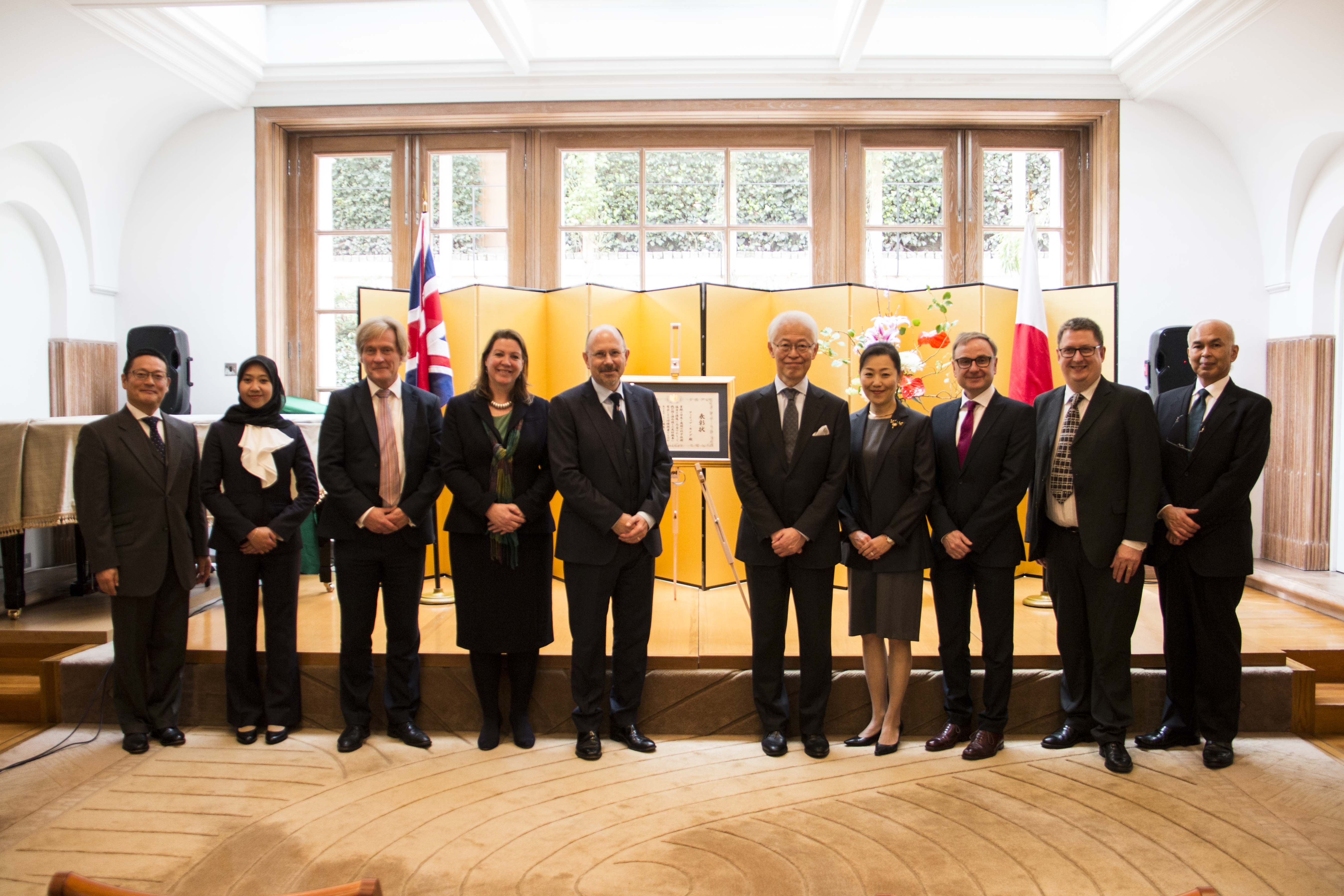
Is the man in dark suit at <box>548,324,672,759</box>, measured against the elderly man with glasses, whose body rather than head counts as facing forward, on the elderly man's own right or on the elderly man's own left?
on the elderly man's own right

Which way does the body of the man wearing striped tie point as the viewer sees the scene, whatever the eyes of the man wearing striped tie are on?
toward the camera

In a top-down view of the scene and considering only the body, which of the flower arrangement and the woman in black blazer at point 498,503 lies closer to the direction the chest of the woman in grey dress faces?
the woman in black blazer

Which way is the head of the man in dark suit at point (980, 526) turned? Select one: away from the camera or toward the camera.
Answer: toward the camera

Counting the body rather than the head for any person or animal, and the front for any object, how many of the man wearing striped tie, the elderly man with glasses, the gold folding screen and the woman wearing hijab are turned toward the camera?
4

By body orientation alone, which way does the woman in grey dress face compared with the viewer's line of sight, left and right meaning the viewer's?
facing the viewer and to the left of the viewer

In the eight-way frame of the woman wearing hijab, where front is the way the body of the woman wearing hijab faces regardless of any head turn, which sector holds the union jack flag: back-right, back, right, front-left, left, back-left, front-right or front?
back-left

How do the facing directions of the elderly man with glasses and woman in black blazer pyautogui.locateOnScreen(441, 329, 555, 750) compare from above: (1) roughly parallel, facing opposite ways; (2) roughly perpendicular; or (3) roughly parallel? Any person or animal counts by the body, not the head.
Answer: roughly parallel

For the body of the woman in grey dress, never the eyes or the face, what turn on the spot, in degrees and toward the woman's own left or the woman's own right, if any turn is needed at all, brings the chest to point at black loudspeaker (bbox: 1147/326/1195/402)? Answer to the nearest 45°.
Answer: approximately 180°

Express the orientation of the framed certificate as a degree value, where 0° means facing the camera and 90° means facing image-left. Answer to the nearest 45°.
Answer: approximately 0°

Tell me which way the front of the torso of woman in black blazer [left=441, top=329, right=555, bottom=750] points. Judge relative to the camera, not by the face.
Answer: toward the camera

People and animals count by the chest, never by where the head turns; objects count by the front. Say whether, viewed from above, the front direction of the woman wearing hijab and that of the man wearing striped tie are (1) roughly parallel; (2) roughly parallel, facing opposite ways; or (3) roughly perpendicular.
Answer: roughly parallel

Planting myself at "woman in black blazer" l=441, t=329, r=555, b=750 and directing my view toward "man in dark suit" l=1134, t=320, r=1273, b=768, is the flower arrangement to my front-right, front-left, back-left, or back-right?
front-left

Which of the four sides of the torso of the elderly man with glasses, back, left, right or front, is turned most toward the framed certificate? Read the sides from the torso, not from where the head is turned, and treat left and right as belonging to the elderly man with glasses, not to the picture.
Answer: back

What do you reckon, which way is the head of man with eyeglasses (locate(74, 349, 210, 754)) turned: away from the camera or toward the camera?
toward the camera

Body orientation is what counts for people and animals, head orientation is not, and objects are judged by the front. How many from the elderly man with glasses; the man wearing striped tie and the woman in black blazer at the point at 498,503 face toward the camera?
3

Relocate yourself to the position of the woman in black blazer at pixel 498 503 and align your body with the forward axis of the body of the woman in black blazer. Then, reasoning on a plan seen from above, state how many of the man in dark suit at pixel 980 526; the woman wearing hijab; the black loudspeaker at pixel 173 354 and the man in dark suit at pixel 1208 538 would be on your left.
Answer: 2

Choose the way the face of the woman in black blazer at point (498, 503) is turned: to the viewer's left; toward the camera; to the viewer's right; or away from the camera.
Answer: toward the camera
